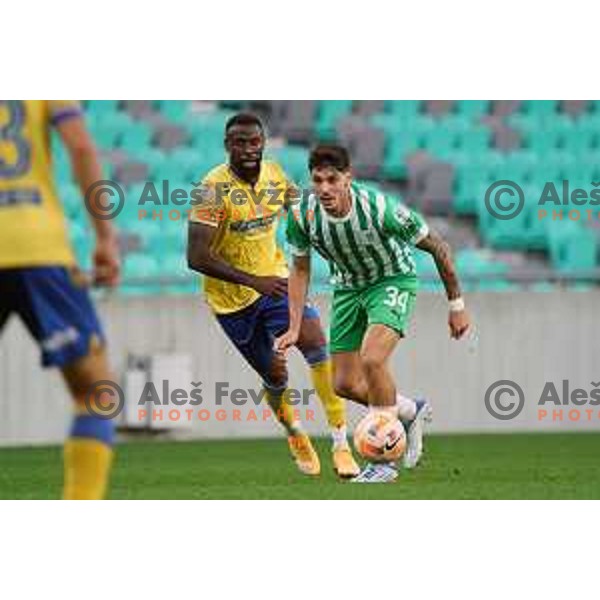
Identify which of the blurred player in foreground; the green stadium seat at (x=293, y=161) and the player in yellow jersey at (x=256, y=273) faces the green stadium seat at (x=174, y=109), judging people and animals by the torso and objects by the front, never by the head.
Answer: the blurred player in foreground

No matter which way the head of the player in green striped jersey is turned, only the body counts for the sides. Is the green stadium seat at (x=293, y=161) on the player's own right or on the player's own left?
on the player's own right

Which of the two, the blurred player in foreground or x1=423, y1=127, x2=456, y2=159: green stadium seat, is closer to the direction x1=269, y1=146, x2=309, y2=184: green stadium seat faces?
the blurred player in foreground

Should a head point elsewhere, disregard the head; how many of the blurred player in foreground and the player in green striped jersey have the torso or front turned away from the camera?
1

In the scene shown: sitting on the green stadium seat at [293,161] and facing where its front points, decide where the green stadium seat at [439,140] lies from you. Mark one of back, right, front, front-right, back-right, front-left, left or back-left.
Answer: back-left

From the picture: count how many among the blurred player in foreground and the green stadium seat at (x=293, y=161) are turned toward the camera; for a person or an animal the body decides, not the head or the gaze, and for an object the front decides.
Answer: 1

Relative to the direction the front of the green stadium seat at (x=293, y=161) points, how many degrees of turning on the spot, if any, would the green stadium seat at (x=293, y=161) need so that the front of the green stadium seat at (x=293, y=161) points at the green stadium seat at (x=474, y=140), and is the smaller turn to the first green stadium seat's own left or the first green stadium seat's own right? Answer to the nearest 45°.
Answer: approximately 135° to the first green stadium seat's own left

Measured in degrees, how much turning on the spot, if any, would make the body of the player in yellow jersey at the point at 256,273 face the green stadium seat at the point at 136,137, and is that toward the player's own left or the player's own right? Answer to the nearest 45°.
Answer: approximately 135° to the player's own left

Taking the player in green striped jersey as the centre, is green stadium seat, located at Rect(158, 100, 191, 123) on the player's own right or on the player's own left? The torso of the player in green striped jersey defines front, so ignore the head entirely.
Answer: on the player's own right

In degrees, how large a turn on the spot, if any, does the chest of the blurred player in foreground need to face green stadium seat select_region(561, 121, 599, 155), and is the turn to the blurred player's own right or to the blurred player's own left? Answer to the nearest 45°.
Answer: approximately 45° to the blurred player's own right

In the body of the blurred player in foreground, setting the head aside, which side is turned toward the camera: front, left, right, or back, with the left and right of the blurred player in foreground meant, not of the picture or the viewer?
back

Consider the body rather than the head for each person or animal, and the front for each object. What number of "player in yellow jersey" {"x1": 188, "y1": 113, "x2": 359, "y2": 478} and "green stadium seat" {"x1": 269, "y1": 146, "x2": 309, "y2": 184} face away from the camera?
0

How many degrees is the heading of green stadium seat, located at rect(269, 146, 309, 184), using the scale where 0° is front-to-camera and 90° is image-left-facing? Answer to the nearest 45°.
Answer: approximately 0°

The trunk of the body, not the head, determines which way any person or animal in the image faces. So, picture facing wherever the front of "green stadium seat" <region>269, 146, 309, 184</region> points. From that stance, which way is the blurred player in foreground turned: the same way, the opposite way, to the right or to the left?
the opposite way

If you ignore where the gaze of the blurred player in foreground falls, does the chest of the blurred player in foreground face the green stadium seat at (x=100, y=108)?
yes

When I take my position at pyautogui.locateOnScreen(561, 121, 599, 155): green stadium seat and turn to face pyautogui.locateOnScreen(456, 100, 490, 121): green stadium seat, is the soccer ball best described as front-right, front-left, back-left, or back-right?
back-left
